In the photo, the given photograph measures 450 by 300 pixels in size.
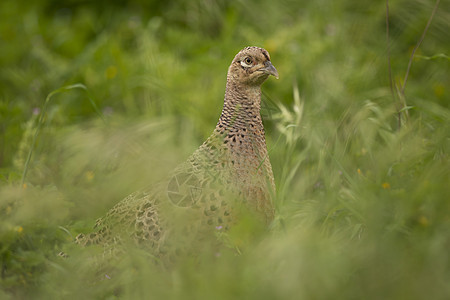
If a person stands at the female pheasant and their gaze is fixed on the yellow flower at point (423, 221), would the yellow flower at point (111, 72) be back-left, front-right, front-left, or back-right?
back-left

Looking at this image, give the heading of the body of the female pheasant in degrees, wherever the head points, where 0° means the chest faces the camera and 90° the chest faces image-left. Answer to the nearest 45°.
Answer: approximately 270°

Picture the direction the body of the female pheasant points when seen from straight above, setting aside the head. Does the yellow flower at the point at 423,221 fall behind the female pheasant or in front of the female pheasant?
in front

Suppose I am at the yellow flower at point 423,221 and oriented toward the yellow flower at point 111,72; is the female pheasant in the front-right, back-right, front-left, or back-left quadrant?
front-left
